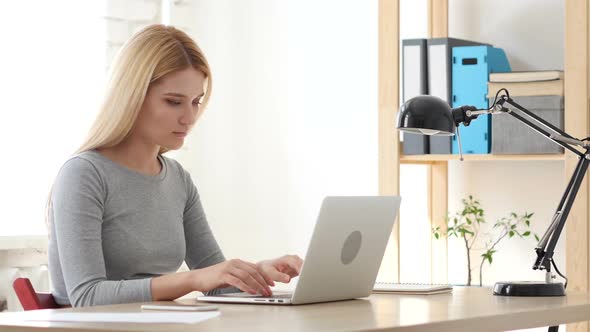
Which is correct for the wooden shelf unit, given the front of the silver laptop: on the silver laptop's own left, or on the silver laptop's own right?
on the silver laptop's own right

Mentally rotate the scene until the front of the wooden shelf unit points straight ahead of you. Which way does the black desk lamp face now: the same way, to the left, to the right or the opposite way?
to the right

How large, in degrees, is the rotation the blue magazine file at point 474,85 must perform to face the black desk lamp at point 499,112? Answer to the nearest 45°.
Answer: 0° — it already faces it

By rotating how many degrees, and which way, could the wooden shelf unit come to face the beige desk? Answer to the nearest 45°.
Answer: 0° — it already faces it

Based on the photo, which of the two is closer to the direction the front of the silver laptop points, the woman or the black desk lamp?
the woman

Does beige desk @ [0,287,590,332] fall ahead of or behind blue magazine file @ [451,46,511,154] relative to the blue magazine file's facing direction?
ahead

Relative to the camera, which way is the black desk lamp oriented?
to the viewer's left

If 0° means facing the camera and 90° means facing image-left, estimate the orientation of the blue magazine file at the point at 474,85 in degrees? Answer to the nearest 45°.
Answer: approximately 0°

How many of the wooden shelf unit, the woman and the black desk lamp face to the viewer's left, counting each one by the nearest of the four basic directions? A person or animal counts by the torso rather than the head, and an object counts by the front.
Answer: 1

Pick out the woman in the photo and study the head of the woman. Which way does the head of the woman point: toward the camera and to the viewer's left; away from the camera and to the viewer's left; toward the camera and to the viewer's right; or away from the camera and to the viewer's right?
toward the camera and to the viewer's right

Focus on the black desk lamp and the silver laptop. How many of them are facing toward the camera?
0

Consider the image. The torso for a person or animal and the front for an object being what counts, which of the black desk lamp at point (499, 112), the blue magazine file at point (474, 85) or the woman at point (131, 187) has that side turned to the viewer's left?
the black desk lamp
